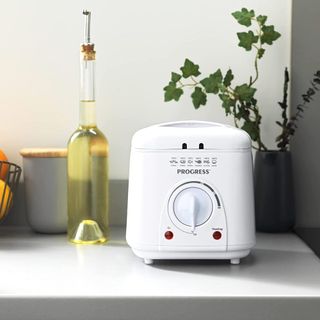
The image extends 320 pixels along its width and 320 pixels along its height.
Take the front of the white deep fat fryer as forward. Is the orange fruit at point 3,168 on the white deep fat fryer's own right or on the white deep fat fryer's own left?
on the white deep fat fryer's own right

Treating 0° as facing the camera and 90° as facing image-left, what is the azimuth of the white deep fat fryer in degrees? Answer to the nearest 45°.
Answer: approximately 0°

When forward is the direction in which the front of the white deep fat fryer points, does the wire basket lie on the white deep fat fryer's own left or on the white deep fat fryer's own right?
on the white deep fat fryer's own right
